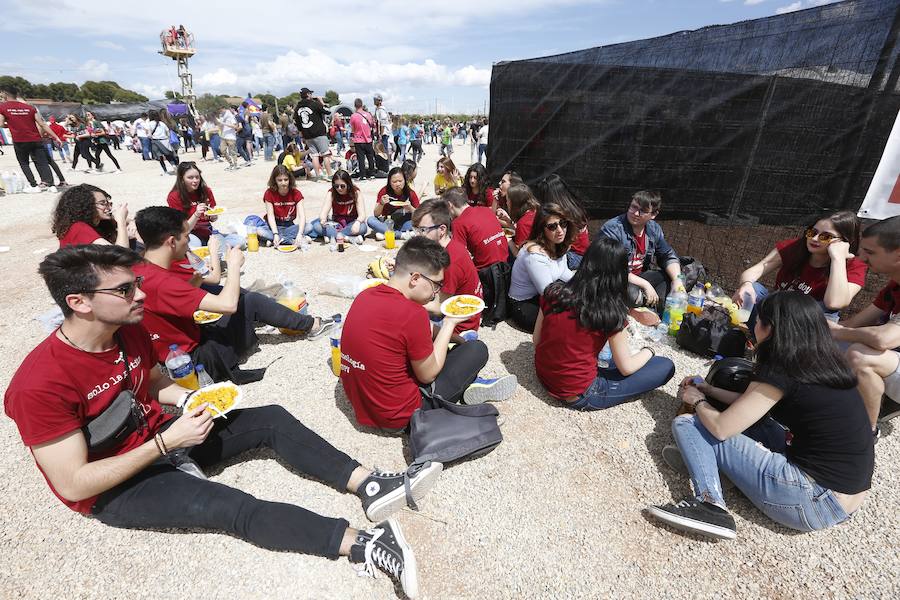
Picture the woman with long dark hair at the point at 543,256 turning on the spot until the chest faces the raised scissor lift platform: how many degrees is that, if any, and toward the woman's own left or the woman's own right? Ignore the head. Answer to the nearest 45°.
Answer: approximately 180°

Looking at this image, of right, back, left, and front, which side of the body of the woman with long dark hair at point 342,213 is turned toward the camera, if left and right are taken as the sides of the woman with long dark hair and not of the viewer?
front

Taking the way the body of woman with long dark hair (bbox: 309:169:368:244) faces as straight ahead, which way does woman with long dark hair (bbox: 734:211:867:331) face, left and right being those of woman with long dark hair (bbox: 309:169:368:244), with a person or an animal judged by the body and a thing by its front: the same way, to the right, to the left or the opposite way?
to the right

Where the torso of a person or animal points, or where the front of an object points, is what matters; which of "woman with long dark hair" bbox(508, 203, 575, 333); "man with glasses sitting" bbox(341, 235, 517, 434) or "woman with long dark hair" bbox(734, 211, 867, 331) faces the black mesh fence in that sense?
the man with glasses sitting

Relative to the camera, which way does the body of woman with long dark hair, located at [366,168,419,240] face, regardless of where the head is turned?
toward the camera

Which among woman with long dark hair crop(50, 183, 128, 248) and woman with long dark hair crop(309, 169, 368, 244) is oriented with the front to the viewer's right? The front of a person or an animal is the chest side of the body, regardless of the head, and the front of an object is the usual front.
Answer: woman with long dark hair crop(50, 183, 128, 248)

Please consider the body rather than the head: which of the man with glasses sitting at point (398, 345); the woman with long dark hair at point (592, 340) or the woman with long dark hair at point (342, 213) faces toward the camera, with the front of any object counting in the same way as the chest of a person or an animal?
the woman with long dark hair at point (342, 213)

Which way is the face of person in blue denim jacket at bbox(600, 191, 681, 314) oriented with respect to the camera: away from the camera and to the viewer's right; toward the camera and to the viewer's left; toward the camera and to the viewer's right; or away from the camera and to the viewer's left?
toward the camera and to the viewer's left

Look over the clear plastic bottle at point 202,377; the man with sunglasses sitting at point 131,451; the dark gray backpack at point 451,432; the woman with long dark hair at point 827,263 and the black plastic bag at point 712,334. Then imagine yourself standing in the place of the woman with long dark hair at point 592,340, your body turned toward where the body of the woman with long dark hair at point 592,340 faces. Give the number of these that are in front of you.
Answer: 2

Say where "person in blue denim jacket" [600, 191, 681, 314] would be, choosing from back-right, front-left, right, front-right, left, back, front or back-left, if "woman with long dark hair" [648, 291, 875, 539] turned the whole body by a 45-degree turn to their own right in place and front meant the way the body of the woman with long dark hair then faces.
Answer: front-left

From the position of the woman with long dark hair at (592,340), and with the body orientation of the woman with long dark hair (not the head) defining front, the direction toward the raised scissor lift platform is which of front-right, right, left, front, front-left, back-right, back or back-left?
left

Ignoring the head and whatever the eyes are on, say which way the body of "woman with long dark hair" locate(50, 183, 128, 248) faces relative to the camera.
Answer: to the viewer's right

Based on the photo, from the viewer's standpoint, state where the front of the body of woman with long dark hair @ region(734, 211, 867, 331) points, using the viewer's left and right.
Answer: facing the viewer and to the left of the viewer

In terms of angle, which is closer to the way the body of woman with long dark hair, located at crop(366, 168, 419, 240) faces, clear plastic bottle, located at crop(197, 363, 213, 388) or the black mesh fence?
the clear plastic bottle

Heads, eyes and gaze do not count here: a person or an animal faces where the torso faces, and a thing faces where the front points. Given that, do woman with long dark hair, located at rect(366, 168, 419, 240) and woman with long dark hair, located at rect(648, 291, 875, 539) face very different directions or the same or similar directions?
very different directions
